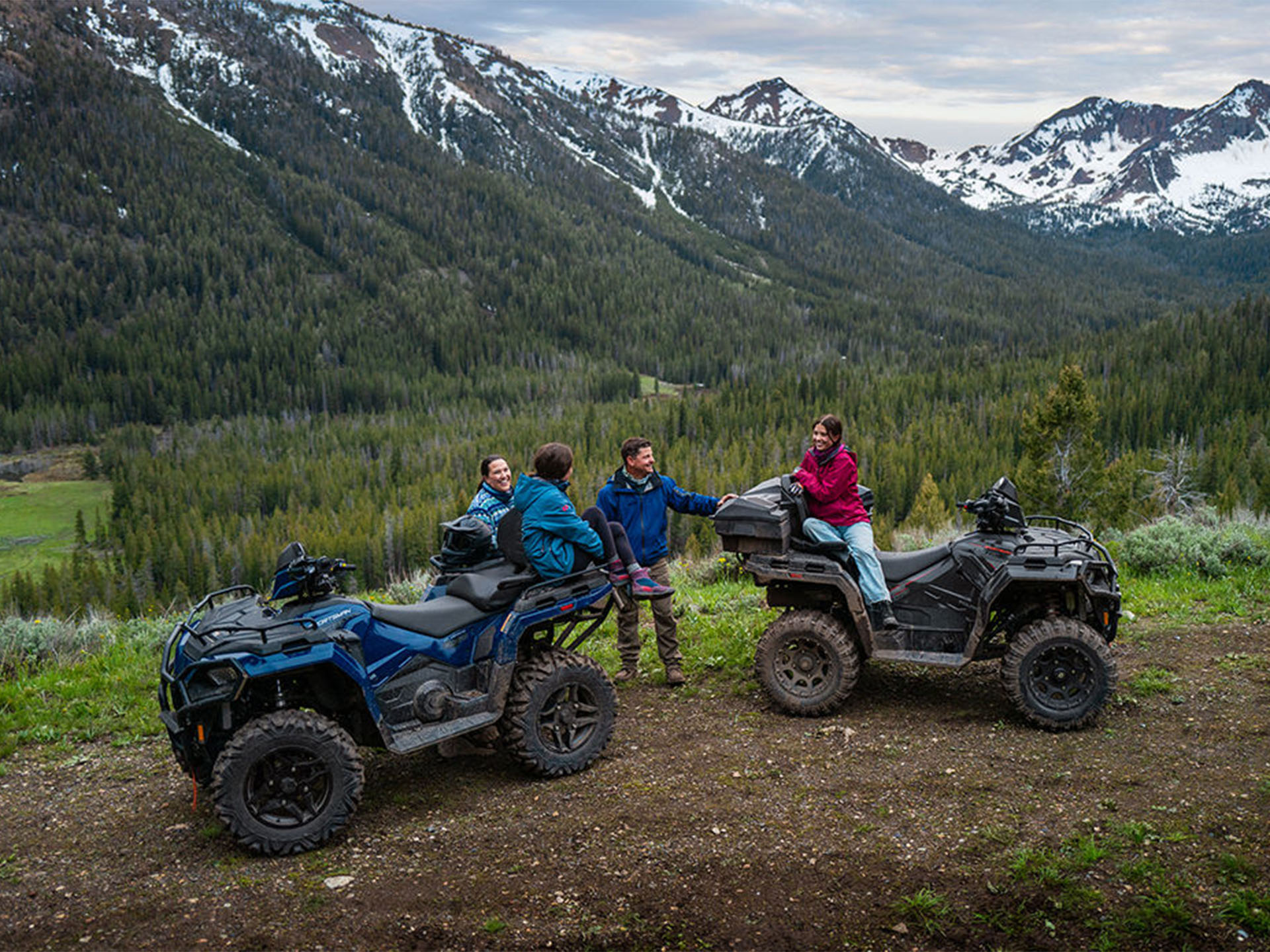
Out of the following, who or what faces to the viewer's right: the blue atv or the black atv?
the black atv

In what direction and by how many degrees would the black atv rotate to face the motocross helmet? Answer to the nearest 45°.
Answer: approximately 135° to its right

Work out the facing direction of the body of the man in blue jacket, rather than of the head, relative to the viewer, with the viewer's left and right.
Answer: facing the viewer

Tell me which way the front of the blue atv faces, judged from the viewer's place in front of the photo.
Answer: facing the viewer and to the left of the viewer

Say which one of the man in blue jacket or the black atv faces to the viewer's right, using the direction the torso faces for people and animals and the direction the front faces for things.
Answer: the black atv

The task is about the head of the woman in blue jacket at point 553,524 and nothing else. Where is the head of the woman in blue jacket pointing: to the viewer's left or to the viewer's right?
to the viewer's right

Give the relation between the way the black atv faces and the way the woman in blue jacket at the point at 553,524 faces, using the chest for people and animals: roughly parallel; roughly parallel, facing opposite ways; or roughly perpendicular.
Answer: roughly parallel

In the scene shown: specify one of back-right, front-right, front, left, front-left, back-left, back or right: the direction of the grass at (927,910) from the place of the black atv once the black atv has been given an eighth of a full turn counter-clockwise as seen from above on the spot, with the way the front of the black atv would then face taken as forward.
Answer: back-right

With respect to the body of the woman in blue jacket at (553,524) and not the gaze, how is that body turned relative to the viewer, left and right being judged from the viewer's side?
facing to the right of the viewer

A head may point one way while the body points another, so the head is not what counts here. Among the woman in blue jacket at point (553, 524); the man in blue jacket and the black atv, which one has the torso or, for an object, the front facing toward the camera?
the man in blue jacket

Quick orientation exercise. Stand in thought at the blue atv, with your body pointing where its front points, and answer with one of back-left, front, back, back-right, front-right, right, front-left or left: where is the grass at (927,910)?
left

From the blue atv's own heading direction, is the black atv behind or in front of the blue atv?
behind

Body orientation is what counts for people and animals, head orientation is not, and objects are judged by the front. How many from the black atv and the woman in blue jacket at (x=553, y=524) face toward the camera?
0

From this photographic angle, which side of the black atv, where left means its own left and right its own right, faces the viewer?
right
